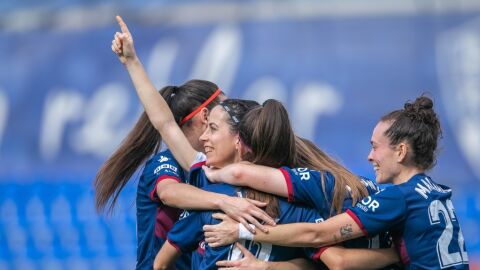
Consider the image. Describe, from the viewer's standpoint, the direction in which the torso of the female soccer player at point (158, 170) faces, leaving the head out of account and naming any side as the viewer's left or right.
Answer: facing to the right of the viewer

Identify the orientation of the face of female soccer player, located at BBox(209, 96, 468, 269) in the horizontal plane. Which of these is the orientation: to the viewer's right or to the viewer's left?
to the viewer's left

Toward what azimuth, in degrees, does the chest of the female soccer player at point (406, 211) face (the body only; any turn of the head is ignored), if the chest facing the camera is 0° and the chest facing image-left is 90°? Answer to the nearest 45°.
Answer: approximately 135°
